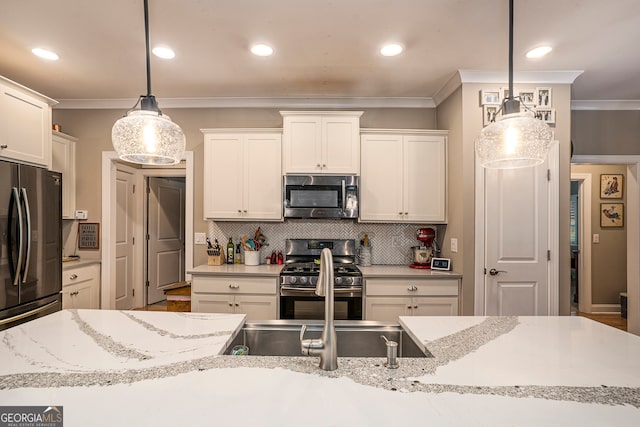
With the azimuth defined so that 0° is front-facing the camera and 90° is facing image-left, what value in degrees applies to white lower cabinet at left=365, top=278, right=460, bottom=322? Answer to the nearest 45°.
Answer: approximately 0°

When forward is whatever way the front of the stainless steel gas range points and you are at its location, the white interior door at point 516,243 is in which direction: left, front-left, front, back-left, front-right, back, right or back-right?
left

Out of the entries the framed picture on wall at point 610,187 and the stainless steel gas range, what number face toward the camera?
2
